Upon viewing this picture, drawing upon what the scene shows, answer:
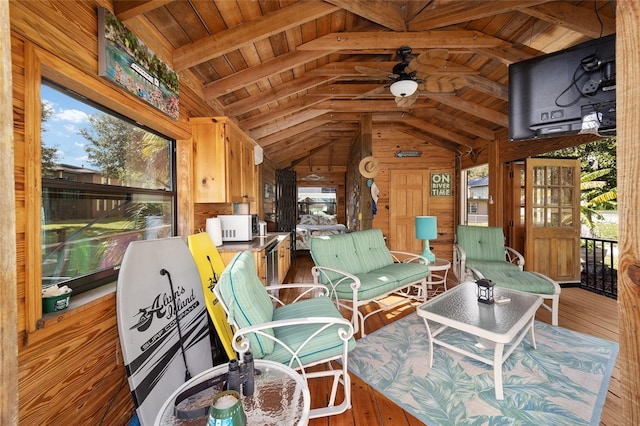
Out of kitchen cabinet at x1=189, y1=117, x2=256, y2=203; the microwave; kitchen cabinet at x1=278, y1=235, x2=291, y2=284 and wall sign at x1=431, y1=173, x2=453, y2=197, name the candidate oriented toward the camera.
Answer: the wall sign

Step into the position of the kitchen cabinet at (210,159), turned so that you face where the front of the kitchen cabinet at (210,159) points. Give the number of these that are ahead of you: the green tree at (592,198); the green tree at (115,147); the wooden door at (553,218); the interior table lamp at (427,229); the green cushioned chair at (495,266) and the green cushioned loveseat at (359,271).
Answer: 5

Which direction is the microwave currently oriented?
to the viewer's right

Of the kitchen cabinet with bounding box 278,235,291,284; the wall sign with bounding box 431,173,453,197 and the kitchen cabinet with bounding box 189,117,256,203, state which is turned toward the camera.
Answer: the wall sign

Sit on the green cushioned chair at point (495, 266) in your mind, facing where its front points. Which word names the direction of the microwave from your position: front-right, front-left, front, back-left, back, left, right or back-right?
right

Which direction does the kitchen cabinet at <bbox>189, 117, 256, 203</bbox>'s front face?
to the viewer's right

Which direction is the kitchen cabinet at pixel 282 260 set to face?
to the viewer's right

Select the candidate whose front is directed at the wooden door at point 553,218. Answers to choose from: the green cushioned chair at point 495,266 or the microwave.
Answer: the microwave

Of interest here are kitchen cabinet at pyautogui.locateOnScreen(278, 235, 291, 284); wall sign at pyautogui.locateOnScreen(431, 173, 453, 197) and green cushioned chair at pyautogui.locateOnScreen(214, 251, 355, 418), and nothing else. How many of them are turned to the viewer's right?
2

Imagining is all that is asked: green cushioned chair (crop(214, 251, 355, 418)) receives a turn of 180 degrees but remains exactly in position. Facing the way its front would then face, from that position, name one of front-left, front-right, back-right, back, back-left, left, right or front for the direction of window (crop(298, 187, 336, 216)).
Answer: right

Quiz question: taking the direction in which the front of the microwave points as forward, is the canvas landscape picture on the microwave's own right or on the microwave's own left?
on the microwave's own right

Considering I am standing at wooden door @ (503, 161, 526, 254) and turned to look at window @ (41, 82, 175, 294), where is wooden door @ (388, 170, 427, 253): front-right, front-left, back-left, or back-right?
front-right

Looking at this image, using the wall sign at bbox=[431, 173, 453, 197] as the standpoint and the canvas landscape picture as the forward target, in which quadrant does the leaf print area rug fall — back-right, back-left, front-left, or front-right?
front-left

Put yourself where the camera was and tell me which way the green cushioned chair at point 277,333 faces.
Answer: facing to the right of the viewer

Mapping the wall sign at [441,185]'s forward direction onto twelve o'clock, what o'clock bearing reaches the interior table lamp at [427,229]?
The interior table lamp is roughly at 12 o'clock from the wall sign.

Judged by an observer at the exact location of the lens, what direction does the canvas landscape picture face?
facing the viewer and to the right of the viewer

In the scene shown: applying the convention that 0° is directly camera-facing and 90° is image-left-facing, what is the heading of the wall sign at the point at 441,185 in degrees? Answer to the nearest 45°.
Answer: approximately 0°

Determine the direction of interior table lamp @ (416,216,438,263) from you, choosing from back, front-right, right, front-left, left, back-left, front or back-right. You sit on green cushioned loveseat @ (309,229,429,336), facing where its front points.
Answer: left
